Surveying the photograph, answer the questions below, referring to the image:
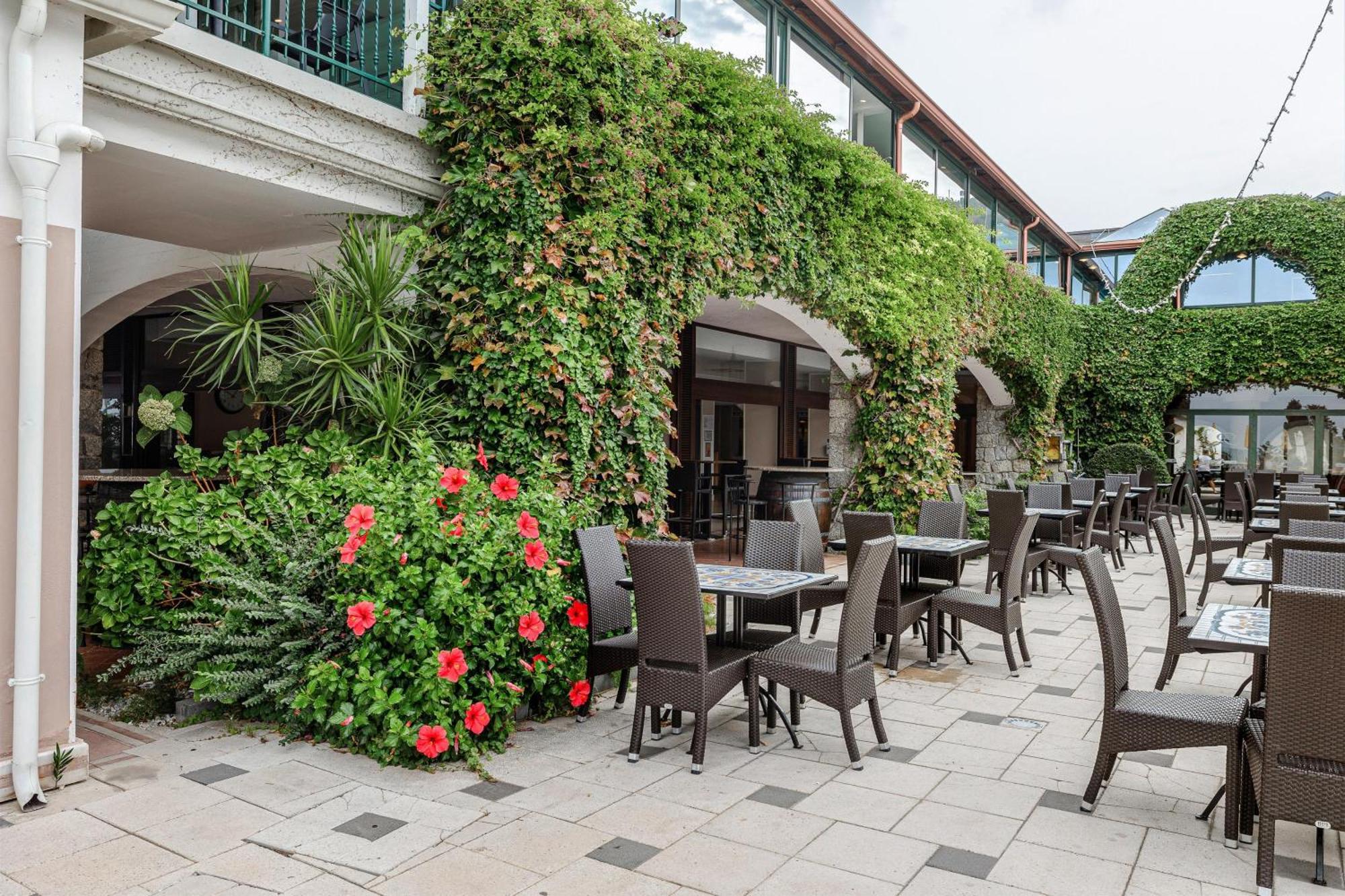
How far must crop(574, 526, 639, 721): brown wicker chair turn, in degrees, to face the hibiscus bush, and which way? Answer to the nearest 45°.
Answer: approximately 135° to its right

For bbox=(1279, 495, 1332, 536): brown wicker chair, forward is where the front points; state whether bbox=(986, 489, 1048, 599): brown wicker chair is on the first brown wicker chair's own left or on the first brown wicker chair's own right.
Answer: on the first brown wicker chair's own left

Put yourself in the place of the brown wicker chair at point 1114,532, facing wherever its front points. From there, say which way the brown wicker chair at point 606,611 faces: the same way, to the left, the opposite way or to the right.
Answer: the opposite way

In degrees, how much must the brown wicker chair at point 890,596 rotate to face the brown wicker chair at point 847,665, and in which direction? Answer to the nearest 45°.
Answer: approximately 135° to its right

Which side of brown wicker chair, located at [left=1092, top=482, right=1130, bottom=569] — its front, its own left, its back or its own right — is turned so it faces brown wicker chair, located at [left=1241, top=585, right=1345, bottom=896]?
left

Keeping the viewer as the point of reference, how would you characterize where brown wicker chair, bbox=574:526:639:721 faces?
facing the viewer and to the right of the viewer

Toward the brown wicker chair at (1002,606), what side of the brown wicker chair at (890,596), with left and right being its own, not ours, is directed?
front

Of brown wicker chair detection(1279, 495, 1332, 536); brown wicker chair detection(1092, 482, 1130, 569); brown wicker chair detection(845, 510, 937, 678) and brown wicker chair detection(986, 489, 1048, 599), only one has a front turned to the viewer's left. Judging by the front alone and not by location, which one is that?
brown wicker chair detection(1092, 482, 1130, 569)

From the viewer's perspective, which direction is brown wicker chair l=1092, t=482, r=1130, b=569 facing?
to the viewer's left

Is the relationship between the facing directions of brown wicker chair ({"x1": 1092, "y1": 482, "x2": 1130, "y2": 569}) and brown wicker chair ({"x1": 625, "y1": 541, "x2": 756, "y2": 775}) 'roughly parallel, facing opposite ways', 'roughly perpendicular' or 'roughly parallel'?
roughly perpendicular

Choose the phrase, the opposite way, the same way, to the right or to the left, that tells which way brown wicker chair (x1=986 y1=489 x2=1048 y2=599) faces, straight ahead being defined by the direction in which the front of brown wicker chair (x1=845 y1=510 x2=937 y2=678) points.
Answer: the same way

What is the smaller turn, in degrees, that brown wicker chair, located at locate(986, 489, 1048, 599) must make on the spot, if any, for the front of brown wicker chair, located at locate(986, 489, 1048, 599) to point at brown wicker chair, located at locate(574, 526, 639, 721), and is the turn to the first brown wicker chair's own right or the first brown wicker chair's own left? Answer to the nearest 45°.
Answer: approximately 180°

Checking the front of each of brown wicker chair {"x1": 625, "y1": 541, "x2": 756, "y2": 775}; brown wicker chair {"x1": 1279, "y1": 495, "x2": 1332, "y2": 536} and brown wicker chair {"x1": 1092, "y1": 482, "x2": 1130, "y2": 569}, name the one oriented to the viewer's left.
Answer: brown wicker chair {"x1": 1092, "y1": 482, "x2": 1130, "y2": 569}
